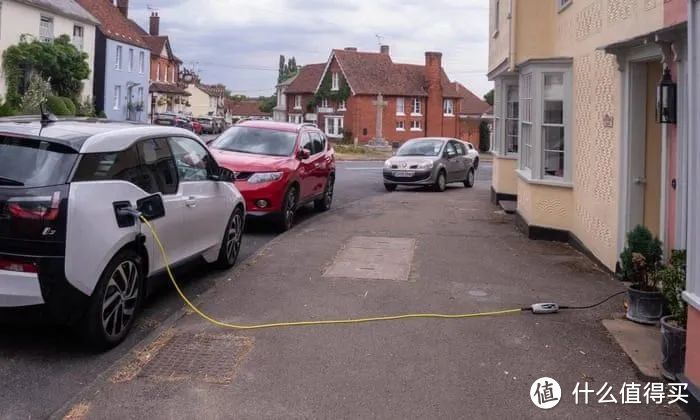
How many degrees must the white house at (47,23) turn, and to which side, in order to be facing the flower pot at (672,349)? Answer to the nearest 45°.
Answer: approximately 45° to its right

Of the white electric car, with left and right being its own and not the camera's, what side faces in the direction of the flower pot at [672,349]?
right

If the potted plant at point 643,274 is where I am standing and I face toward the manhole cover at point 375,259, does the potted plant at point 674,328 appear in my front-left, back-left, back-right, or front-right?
back-left

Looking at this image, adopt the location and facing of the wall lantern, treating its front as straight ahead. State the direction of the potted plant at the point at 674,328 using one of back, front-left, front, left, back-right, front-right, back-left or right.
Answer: front-left

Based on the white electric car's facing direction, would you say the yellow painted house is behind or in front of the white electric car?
in front

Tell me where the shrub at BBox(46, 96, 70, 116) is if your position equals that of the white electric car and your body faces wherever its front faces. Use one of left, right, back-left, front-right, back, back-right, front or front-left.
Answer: front-left

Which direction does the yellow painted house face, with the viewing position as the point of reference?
facing the viewer and to the left of the viewer

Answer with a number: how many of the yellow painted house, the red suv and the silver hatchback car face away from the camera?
0

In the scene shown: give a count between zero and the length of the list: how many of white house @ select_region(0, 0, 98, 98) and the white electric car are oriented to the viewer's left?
0

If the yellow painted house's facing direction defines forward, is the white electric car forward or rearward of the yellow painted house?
forward

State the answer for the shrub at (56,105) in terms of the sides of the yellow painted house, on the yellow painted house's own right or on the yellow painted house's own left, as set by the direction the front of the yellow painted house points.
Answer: on the yellow painted house's own right

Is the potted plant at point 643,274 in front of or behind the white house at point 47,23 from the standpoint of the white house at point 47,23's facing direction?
in front

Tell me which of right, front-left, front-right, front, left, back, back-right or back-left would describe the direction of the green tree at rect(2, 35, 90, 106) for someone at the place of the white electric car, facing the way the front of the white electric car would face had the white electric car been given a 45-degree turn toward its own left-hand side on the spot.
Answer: front

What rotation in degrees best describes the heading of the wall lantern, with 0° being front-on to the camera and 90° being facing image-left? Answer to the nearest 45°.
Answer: approximately 45°
